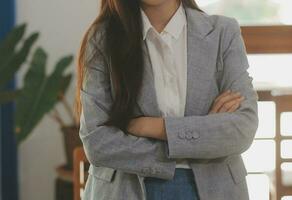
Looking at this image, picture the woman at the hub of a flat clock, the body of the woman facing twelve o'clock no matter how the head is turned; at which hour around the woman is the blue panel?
The blue panel is roughly at 5 o'clock from the woman.

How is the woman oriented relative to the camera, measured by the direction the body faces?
toward the camera

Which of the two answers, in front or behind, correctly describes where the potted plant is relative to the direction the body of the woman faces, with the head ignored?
behind
